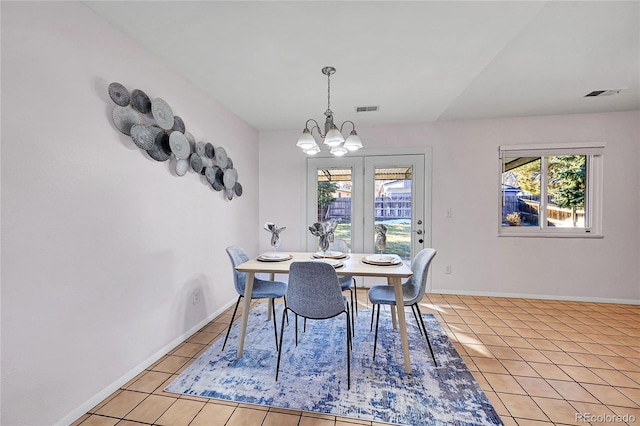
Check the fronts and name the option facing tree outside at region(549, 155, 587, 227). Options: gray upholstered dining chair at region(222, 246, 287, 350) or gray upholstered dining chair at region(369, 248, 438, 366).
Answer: gray upholstered dining chair at region(222, 246, 287, 350)

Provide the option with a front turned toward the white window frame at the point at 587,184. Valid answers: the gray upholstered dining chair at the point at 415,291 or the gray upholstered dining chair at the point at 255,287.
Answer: the gray upholstered dining chair at the point at 255,287

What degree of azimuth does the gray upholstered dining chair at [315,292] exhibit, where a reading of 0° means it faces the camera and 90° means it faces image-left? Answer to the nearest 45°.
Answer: approximately 180°

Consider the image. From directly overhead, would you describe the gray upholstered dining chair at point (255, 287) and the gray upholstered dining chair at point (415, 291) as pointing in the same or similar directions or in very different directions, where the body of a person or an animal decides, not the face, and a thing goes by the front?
very different directions

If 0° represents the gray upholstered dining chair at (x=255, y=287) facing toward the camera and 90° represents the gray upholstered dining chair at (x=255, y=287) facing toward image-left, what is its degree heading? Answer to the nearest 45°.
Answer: approximately 270°

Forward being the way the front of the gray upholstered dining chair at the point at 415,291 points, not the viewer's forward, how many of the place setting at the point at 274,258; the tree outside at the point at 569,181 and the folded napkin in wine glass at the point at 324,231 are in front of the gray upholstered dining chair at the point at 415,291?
2

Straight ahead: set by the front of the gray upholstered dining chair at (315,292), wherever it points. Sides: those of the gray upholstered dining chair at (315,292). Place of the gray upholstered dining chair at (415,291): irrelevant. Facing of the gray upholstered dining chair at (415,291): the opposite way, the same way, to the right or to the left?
to the left

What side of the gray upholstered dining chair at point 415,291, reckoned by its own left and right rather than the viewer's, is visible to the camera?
left

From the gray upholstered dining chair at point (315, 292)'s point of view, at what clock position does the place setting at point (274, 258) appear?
The place setting is roughly at 11 o'clock from the gray upholstered dining chair.

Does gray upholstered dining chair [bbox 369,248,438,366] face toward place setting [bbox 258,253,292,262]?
yes

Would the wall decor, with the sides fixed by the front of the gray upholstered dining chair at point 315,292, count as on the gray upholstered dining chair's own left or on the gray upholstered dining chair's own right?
on the gray upholstered dining chair's own left

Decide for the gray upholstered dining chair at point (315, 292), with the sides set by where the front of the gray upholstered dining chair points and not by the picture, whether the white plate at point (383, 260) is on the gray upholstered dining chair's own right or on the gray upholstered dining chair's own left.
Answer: on the gray upholstered dining chair's own right
